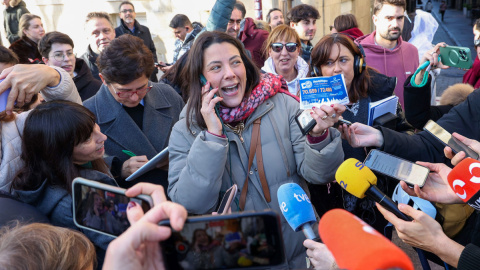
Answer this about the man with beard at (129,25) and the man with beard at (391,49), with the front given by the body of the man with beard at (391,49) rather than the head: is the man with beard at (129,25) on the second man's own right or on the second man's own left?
on the second man's own right

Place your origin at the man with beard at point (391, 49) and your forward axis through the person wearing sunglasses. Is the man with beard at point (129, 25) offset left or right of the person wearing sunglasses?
right

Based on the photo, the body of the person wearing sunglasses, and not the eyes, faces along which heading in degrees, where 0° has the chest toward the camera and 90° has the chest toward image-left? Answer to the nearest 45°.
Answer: approximately 0°

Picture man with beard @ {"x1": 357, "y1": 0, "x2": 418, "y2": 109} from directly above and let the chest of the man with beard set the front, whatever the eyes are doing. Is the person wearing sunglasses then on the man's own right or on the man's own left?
on the man's own right

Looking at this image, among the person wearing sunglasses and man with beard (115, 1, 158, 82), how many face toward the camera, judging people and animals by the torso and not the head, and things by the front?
2

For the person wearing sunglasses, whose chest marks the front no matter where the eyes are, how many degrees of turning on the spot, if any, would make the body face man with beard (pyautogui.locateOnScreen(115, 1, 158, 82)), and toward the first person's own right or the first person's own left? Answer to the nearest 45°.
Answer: approximately 135° to the first person's own right

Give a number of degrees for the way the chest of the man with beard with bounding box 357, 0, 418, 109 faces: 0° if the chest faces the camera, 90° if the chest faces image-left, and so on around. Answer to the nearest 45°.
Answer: approximately 0°

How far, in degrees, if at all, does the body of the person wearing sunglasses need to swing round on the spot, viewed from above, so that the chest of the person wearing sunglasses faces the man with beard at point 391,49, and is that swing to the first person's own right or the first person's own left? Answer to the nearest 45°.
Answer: approximately 90° to the first person's own left
